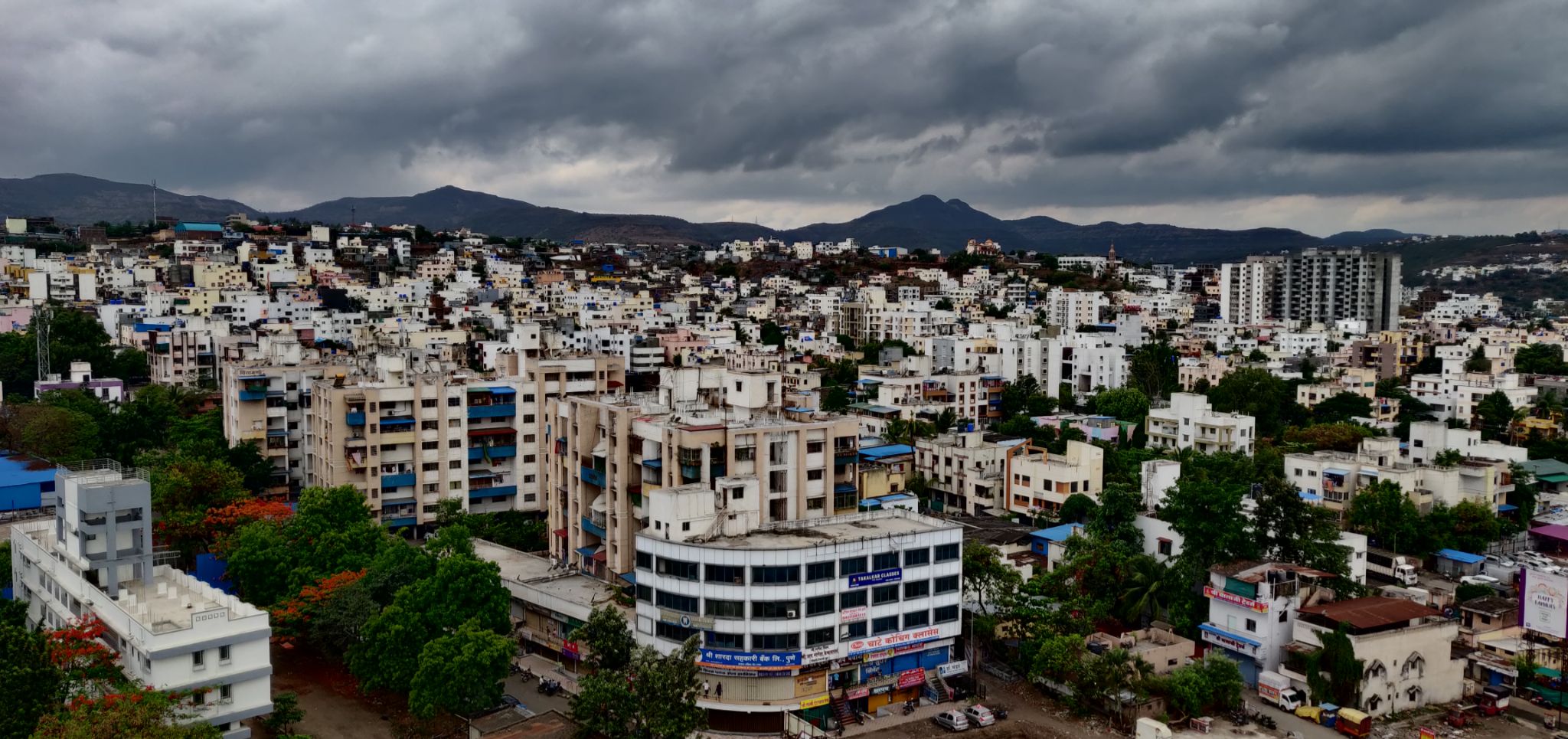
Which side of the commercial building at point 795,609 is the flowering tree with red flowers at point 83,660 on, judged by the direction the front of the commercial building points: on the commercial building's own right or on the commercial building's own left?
on the commercial building's own right

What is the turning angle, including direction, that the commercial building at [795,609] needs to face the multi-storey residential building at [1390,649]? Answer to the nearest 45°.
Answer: approximately 90° to its left

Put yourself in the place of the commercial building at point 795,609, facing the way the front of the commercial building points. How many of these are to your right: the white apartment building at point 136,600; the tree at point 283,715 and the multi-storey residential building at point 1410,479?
2

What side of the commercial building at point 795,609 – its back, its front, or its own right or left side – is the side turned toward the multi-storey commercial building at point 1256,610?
left

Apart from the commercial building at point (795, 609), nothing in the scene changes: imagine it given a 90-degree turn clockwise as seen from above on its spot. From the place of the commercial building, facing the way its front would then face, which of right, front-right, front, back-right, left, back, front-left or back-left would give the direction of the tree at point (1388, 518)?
back-right

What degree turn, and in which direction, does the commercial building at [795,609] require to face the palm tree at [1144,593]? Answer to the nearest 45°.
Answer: approximately 135° to its left

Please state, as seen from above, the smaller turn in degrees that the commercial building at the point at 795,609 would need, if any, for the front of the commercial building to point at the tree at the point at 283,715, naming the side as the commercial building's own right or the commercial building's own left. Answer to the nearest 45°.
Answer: approximately 90° to the commercial building's own right

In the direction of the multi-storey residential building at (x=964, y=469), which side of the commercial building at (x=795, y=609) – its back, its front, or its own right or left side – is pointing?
back

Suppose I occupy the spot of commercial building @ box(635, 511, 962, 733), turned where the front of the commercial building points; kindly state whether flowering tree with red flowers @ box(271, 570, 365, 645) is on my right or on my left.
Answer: on my right

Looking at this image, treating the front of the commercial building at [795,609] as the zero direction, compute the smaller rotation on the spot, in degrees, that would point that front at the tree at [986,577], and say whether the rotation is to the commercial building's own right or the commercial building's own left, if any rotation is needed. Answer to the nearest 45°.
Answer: approximately 135° to the commercial building's own left

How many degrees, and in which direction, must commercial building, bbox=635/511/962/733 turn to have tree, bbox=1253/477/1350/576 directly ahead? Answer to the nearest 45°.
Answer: approximately 135° to its left

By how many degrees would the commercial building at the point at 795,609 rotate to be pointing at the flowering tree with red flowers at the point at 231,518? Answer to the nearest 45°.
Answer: approximately 135° to its right

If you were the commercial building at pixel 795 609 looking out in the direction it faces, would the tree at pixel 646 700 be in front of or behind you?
in front

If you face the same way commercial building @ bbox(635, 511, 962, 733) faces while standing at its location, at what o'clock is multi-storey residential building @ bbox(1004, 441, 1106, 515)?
The multi-storey residential building is roughly at 7 o'clock from the commercial building.

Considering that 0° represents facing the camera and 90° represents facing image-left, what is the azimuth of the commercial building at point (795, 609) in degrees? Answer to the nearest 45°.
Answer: approximately 0°

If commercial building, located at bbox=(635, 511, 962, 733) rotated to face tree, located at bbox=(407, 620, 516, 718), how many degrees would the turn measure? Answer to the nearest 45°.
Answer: approximately 90° to its right
